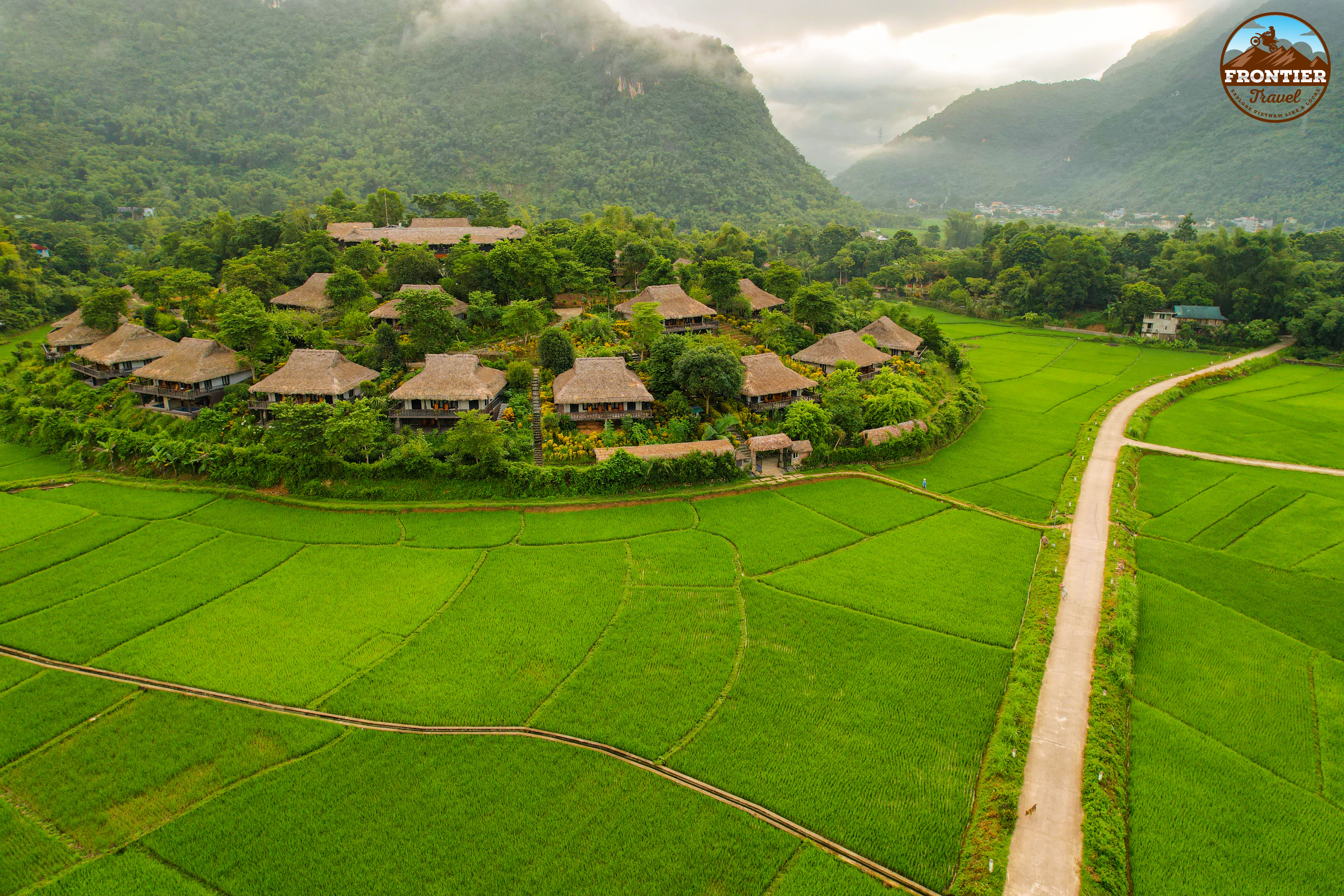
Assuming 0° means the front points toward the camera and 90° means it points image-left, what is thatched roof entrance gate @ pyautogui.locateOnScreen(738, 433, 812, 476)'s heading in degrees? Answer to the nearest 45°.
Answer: approximately 0°

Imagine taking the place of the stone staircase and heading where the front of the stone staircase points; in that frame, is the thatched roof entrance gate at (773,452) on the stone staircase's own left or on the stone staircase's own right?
on the stone staircase's own left

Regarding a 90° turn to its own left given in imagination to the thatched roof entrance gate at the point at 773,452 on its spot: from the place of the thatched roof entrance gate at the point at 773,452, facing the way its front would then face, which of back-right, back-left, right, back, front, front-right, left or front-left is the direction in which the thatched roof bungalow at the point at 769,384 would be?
left

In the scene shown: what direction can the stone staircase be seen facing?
toward the camera

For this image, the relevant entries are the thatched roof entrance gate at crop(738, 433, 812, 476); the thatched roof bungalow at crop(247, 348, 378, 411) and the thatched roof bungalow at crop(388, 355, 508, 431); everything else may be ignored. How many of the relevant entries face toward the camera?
3

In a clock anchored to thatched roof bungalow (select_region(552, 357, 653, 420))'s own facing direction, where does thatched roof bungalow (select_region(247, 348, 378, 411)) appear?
thatched roof bungalow (select_region(247, 348, 378, 411)) is roughly at 3 o'clock from thatched roof bungalow (select_region(552, 357, 653, 420)).

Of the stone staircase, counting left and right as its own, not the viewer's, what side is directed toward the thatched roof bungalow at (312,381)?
right

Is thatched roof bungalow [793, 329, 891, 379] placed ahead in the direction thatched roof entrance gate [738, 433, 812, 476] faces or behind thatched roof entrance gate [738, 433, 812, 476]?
behind

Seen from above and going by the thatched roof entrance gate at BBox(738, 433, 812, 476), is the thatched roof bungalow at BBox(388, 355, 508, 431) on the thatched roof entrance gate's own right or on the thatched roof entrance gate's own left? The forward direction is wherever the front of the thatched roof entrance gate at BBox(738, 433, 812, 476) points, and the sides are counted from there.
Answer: on the thatched roof entrance gate's own right

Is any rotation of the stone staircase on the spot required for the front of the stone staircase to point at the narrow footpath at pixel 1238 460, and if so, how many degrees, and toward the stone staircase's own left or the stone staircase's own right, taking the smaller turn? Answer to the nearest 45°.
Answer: approximately 90° to the stone staircase's own left

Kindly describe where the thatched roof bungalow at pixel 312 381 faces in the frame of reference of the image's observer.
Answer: facing the viewer

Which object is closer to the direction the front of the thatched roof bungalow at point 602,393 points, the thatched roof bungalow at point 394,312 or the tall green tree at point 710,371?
the tall green tree
